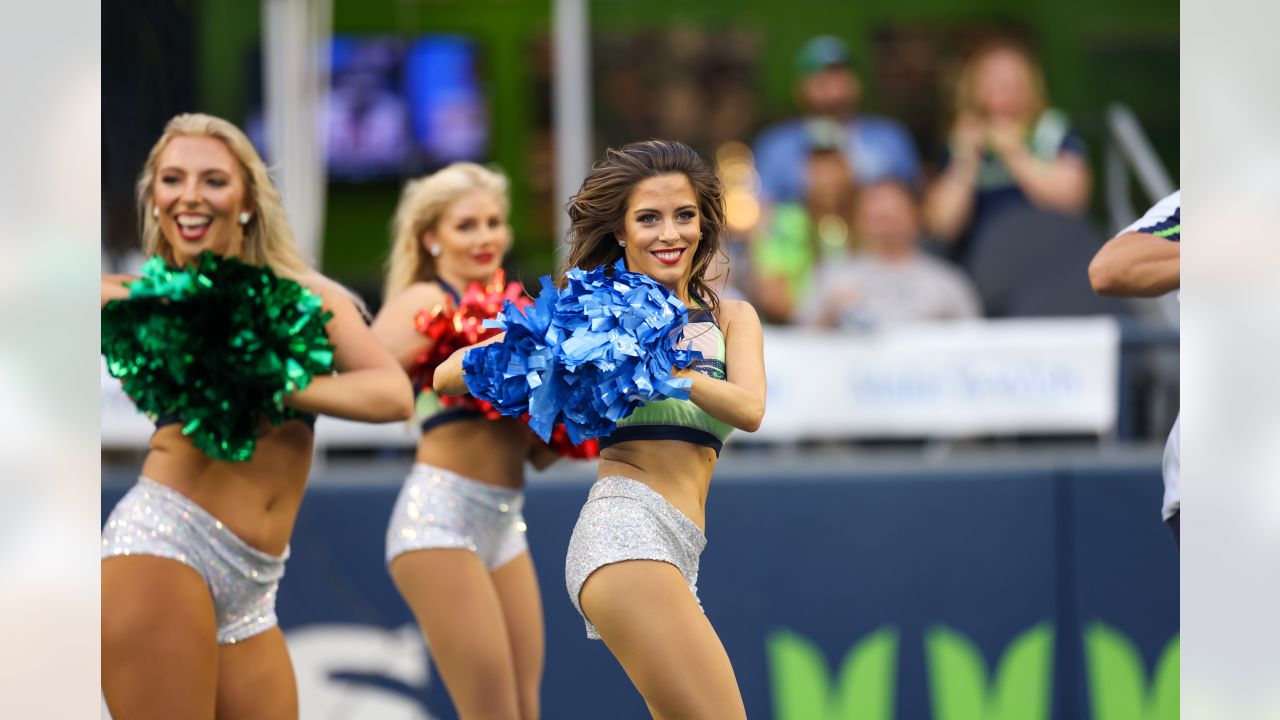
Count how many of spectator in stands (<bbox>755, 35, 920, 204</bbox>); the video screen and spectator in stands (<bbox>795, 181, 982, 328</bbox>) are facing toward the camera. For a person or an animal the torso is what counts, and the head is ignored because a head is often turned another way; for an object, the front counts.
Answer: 3

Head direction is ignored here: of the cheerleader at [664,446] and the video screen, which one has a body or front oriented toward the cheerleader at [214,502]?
the video screen

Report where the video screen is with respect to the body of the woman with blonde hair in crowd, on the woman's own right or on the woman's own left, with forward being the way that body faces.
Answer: on the woman's own right

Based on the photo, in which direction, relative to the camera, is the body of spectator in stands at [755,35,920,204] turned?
toward the camera

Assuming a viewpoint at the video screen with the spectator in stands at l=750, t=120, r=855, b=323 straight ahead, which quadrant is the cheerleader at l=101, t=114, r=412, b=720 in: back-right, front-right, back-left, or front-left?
front-right

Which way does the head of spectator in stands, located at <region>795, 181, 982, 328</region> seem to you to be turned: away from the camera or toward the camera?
toward the camera

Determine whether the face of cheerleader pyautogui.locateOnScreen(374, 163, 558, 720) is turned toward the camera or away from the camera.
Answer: toward the camera

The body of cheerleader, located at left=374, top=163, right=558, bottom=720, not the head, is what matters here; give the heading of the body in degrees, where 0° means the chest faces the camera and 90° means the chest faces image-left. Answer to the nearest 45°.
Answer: approximately 315°

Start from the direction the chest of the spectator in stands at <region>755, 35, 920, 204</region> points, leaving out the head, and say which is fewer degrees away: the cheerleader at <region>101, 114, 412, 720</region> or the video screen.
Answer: the cheerleader

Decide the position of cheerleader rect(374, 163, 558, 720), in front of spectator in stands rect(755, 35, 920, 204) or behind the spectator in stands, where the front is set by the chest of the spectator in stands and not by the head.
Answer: in front

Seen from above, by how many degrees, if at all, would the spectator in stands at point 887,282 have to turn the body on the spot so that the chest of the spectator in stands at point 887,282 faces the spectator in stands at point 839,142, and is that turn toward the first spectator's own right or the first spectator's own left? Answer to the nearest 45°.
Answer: approximately 180°

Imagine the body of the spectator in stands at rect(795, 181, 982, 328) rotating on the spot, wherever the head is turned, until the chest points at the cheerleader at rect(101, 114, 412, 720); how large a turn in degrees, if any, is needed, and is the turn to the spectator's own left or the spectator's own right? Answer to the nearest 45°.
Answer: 0° — they already face them

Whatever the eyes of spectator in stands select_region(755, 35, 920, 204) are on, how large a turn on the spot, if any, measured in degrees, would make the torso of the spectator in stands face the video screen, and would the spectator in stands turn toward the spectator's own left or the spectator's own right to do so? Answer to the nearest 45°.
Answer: approximately 135° to the spectator's own right

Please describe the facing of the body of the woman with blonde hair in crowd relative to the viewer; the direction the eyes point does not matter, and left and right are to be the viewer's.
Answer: facing the viewer

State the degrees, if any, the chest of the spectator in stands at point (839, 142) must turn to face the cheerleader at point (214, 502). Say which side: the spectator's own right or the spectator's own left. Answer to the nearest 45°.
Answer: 0° — they already face them

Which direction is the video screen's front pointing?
toward the camera

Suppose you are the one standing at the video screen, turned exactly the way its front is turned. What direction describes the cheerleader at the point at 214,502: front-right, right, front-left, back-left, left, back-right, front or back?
front

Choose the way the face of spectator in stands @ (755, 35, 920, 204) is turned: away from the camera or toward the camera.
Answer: toward the camera
